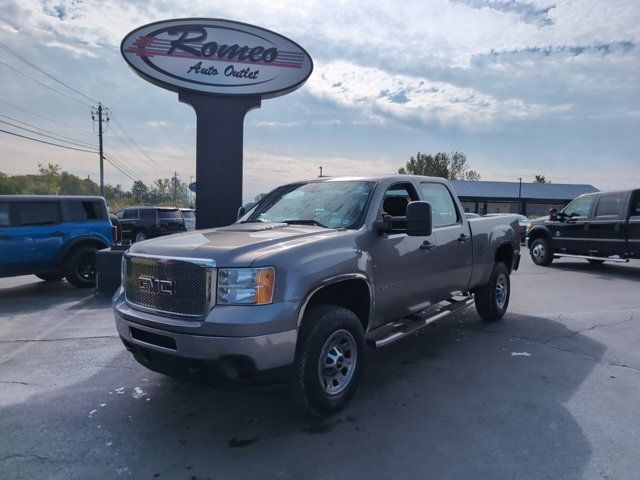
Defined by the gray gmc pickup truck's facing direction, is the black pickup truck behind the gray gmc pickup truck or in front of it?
behind

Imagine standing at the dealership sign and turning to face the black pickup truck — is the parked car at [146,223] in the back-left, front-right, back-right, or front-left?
back-left

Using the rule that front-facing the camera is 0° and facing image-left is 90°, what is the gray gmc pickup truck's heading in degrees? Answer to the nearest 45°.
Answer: approximately 45°

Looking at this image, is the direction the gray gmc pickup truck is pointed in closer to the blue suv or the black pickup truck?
the blue suv

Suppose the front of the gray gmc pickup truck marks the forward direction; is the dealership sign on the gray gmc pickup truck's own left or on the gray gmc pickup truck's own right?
on the gray gmc pickup truck's own right

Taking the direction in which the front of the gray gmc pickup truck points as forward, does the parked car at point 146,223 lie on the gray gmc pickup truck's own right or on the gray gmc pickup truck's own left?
on the gray gmc pickup truck's own right

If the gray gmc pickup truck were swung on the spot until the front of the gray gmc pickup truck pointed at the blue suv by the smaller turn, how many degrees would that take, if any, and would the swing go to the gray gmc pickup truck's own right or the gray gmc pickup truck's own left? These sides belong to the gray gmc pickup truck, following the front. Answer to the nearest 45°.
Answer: approximately 90° to the gray gmc pickup truck's own right
